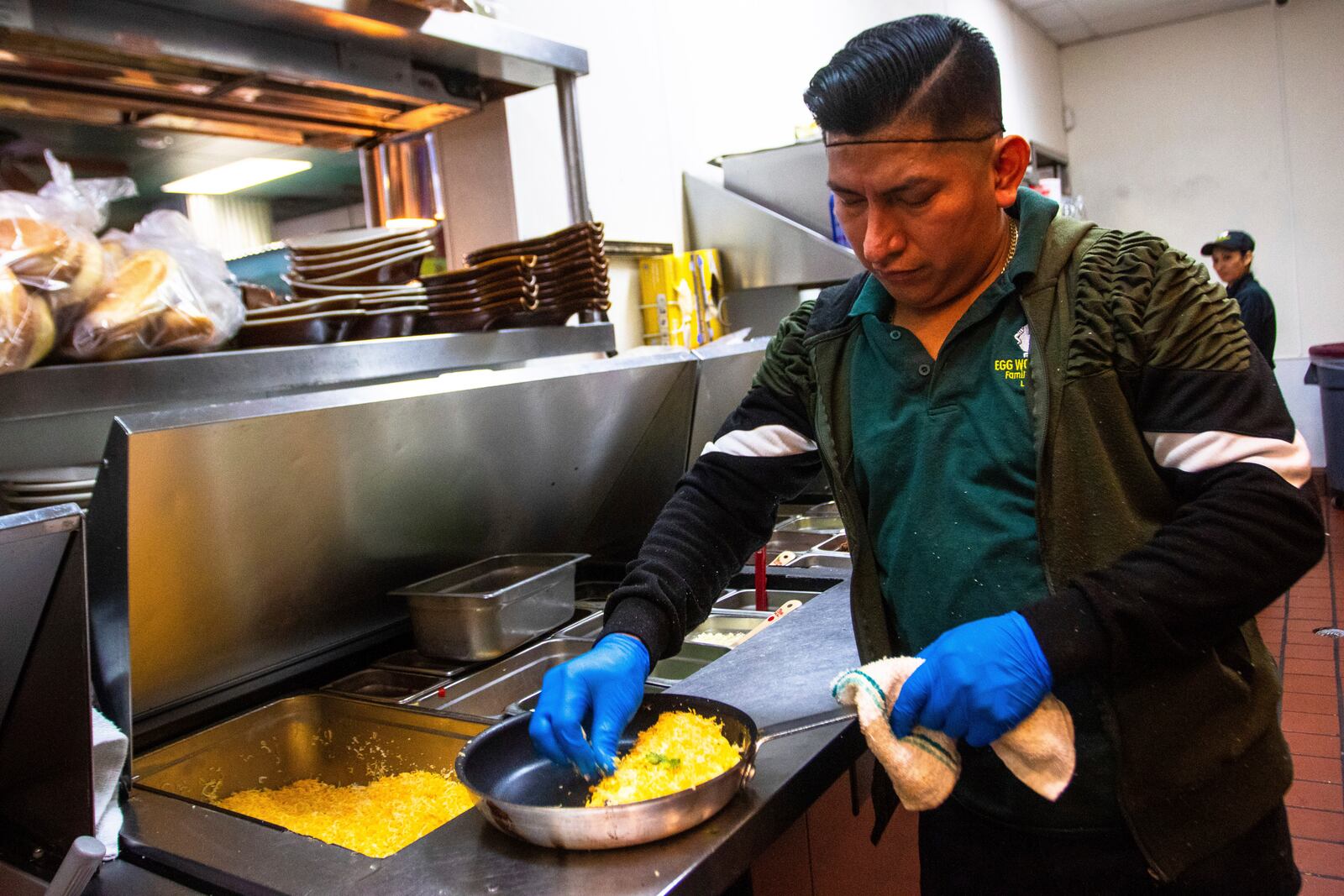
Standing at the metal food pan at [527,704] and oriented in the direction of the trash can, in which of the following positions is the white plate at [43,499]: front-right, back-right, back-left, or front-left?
back-left

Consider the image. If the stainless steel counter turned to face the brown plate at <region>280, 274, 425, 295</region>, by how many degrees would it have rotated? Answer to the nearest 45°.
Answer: approximately 135° to its left

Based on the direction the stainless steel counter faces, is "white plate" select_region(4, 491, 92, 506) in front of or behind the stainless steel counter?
behind

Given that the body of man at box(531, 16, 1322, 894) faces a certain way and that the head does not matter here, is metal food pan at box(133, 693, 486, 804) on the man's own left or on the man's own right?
on the man's own right

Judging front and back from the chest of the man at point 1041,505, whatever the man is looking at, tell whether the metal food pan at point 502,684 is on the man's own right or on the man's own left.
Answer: on the man's own right
